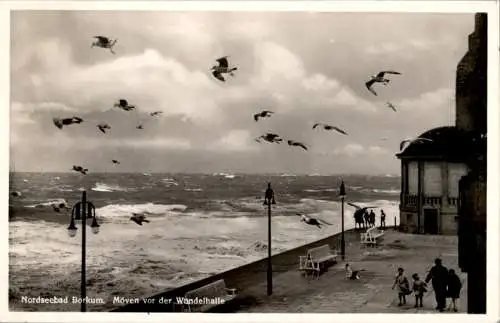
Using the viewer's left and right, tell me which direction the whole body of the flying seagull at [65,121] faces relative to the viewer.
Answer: facing to the left of the viewer

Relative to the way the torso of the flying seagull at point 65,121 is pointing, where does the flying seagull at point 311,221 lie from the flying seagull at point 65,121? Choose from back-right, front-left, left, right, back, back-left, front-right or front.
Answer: back

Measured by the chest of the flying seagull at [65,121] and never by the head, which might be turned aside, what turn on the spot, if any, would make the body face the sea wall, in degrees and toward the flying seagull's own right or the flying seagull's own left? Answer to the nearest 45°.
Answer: approximately 180°
